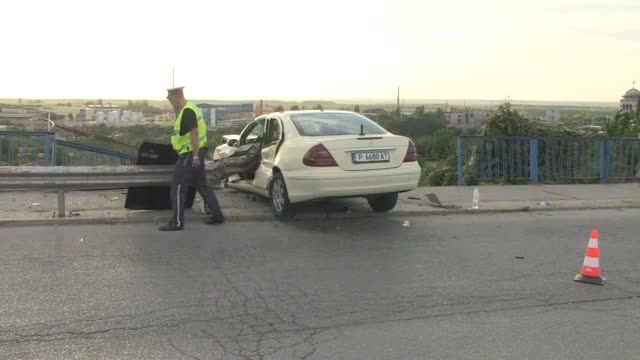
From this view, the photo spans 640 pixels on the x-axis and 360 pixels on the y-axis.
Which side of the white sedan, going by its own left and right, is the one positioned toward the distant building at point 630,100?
right

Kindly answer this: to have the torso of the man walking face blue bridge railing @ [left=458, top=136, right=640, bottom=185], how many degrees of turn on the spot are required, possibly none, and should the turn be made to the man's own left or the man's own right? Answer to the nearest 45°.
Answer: approximately 135° to the man's own right

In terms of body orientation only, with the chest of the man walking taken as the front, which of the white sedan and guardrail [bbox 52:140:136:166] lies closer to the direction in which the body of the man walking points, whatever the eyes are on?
the guardrail

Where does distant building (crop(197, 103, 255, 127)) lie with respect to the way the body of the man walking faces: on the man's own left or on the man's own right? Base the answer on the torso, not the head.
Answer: on the man's own right

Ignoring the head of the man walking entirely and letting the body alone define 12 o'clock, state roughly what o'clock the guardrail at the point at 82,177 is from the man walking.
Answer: The guardrail is roughly at 1 o'clock from the man walking.

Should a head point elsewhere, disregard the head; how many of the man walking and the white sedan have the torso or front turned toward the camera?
0

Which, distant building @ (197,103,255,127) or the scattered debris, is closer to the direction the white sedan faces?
the distant building

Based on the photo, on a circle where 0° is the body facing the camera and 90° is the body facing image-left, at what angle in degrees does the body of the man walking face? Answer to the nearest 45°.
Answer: approximately 90°

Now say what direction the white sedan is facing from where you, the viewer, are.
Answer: facing away from the viewer and to the left of the viewer

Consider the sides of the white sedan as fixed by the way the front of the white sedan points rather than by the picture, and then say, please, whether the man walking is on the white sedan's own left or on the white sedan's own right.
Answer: on the white sedan's own left

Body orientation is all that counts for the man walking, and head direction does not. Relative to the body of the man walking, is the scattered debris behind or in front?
behind

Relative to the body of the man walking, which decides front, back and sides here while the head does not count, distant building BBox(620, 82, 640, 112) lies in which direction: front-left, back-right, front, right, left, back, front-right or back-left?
back-right

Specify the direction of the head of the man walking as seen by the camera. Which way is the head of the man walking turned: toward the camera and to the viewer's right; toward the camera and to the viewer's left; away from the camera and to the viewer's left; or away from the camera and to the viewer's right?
toward the camera and to the viewer's left
